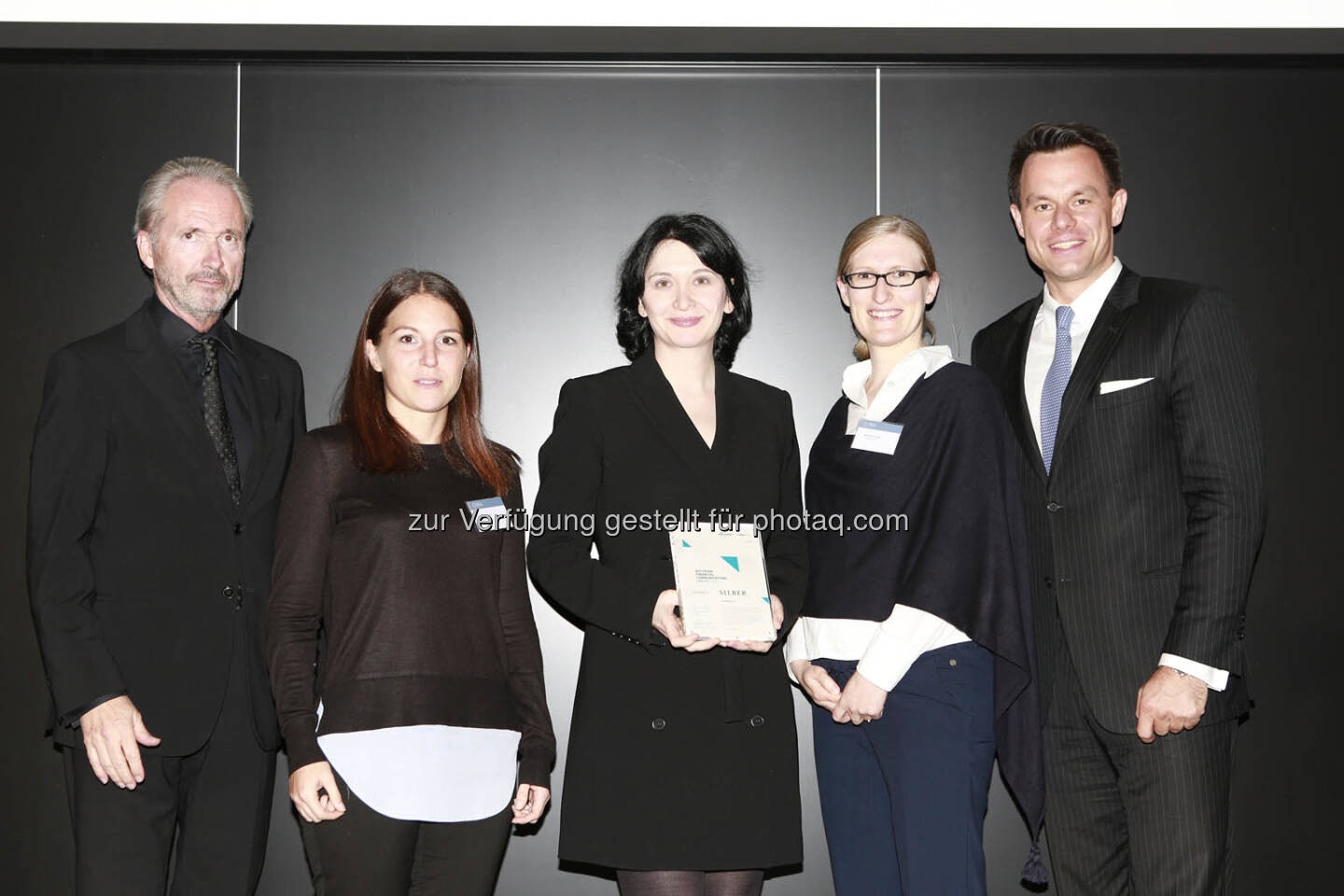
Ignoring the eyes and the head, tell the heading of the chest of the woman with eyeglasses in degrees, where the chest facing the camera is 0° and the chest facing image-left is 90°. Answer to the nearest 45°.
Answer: approximately 45°

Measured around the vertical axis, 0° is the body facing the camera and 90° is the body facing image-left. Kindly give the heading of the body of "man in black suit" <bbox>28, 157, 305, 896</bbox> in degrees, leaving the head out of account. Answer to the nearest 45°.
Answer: approximately 315°

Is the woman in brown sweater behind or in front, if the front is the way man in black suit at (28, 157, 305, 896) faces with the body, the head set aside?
in front

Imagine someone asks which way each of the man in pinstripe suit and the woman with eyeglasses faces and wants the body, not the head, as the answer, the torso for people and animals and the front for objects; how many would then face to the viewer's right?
0

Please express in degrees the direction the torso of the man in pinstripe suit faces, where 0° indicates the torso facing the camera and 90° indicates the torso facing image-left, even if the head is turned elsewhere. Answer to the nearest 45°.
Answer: approximately 45°

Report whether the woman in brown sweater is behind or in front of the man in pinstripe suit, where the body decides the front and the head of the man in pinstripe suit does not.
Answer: in front

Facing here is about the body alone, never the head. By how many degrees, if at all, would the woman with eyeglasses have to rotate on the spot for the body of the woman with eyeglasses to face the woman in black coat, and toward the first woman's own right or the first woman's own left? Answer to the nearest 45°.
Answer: approximately 45° to the first woman's own right
